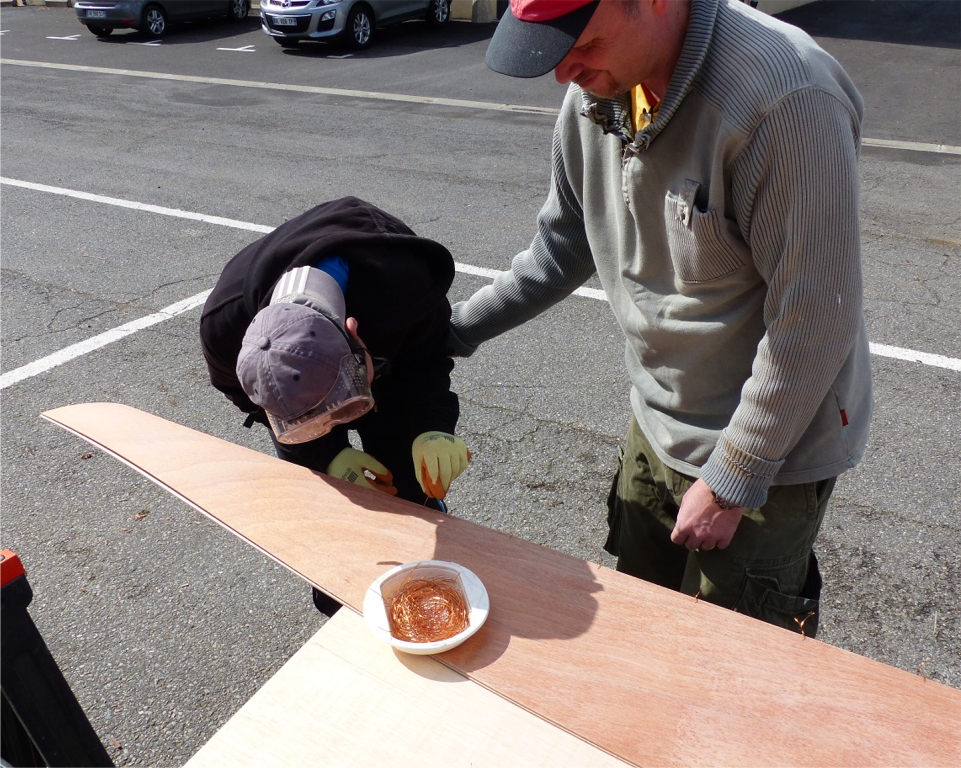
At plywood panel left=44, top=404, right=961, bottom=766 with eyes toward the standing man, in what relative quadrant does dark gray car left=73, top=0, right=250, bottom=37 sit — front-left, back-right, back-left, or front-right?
front-left

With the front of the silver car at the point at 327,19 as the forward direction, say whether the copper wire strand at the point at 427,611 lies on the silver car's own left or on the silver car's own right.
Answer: on the silver car's own left

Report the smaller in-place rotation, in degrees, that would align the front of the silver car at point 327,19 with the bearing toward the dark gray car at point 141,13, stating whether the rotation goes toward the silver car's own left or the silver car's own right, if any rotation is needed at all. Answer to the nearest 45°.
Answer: approximately 90° to the silver car's own right

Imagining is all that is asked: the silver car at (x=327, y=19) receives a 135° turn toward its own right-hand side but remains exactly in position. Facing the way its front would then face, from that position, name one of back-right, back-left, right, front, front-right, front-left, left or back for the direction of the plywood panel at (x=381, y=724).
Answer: back

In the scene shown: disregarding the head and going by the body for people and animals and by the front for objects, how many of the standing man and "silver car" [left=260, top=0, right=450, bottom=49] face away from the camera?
0

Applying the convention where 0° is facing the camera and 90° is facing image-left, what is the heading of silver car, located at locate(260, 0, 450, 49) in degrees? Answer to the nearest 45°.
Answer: approximately 45°

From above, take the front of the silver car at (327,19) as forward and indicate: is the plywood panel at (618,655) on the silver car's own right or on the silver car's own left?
on the silver car's own left

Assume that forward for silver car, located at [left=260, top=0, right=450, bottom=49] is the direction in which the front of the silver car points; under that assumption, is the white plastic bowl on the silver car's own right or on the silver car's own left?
on the silver car's own left
